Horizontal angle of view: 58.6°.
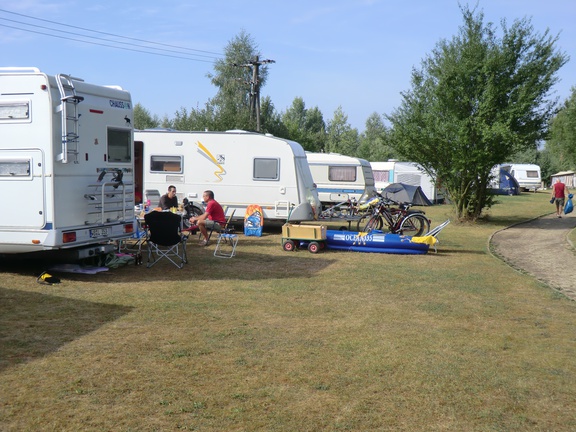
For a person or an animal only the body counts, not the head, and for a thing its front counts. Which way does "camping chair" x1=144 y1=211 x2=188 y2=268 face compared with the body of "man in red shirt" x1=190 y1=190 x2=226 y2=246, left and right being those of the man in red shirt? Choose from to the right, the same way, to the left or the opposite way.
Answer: to the right

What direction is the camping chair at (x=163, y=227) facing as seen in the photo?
away from the camera

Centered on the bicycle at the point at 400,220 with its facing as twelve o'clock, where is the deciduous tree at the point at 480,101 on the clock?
The deciduous tree is roughly at 4 o'clock from the bicycle.

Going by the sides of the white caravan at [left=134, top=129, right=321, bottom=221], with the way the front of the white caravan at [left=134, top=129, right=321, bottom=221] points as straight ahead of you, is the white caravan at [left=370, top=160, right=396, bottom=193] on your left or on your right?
on your left

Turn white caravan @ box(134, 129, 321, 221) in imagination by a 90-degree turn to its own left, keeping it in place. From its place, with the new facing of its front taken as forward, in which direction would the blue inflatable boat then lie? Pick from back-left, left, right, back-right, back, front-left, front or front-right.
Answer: back-right

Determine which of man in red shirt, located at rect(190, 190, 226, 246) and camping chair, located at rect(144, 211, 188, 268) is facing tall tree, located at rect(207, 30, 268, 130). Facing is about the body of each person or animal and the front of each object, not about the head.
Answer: the camping chair

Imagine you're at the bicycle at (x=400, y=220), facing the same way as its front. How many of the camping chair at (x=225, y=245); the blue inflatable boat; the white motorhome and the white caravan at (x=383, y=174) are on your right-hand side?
1

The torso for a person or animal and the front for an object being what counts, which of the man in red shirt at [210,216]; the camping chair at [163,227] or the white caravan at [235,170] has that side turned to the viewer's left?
the man in red shirt

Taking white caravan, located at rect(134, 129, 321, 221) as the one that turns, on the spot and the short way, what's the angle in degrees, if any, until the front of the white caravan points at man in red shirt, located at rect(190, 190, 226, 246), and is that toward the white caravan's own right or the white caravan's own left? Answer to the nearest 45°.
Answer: approximately 90° to the white caravan's own right

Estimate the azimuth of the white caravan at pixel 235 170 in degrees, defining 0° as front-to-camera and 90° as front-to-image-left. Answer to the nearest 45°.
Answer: approximately 270°

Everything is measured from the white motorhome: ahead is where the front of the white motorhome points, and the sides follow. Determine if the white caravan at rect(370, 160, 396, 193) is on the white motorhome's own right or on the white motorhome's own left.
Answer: on the white motorhome's own right

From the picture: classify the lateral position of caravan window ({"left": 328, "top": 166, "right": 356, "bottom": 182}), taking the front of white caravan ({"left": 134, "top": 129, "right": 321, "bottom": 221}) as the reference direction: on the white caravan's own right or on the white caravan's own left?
on the white caravan's own left

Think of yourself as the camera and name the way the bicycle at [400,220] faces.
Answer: facing to the left of the viewer

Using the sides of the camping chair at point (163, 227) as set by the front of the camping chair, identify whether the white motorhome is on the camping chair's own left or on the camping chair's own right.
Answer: on the camping chair's own left

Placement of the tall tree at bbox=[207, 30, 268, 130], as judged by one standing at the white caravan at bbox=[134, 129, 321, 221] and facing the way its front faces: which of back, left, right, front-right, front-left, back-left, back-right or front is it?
left

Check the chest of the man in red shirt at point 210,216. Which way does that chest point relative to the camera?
to the viewer's left

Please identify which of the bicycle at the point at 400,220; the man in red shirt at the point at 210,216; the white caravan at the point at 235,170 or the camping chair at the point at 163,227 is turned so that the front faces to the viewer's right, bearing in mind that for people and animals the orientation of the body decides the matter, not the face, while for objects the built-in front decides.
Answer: the white caravan
